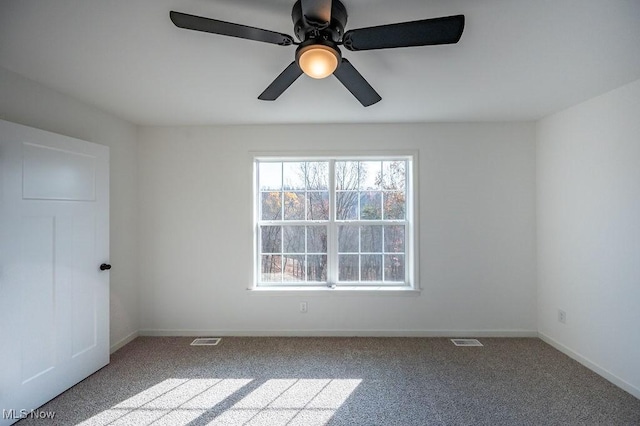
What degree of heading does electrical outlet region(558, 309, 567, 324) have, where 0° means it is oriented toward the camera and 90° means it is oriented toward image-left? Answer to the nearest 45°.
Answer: approximately 45°

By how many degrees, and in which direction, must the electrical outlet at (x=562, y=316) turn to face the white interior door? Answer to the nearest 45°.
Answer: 0° — it already faces it

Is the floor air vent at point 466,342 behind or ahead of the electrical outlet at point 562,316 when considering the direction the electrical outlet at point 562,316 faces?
ahead

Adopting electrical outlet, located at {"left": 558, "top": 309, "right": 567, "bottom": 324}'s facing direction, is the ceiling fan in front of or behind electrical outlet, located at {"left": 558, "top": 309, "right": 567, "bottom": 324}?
in front

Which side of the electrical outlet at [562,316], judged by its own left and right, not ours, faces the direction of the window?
front

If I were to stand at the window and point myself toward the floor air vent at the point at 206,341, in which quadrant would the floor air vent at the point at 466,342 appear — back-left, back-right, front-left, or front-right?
back-left

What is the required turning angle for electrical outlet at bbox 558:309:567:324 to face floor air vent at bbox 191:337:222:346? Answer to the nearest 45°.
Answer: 0° — it already faces it
